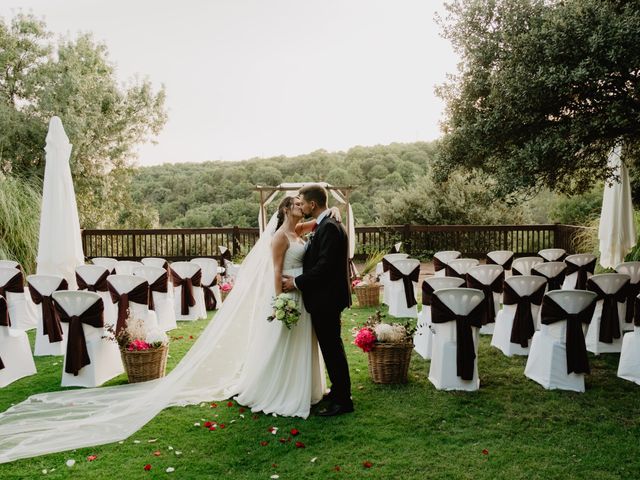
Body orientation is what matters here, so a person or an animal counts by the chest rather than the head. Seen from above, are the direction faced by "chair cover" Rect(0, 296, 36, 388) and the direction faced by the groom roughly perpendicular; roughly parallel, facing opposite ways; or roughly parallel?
roughly perpendicular

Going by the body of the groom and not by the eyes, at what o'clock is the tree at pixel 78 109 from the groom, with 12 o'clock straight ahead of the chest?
The tree is roughly at 2 o'clock from the groom.

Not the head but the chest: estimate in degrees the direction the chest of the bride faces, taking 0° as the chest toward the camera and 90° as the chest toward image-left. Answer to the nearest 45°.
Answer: approximately 270°

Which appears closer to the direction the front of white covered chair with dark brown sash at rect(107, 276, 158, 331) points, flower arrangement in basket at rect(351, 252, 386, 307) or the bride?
the flower arrangement in basket

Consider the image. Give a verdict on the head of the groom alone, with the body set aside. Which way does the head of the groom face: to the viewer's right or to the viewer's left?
to the viewer's left

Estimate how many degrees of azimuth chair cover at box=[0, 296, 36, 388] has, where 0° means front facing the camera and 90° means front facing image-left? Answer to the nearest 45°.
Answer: approximately 225°

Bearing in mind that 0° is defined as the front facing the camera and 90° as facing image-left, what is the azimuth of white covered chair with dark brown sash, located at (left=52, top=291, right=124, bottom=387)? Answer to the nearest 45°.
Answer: approximately 225°

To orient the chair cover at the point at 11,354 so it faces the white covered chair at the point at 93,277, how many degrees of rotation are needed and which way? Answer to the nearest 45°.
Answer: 0° — it already faces it

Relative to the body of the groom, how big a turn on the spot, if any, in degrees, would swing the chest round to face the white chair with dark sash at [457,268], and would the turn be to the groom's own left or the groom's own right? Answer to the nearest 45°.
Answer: approximately 135° to the groom's own right
